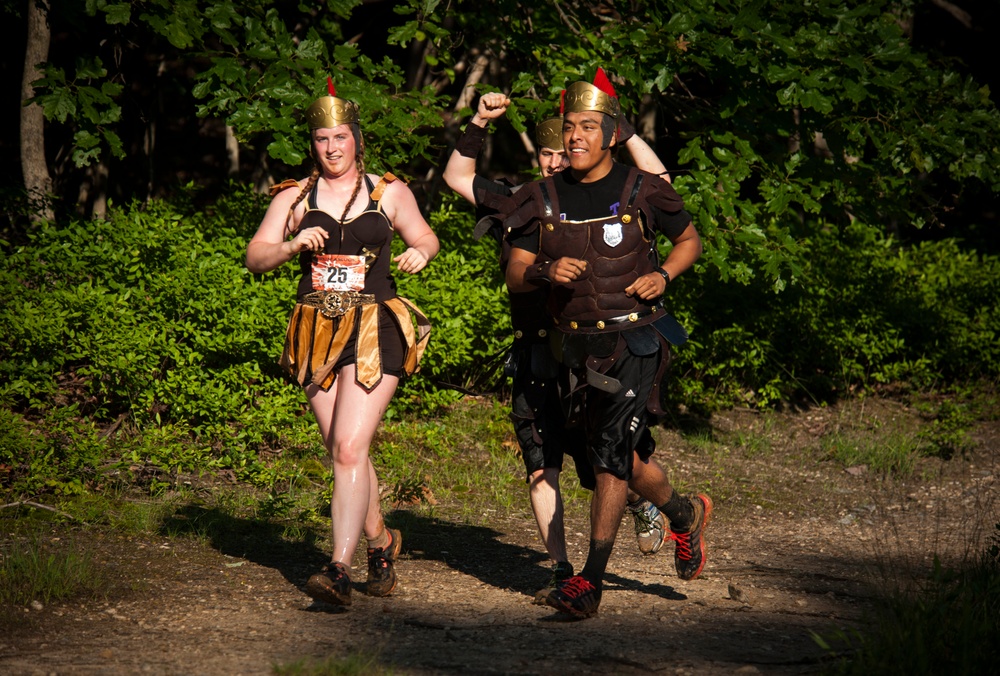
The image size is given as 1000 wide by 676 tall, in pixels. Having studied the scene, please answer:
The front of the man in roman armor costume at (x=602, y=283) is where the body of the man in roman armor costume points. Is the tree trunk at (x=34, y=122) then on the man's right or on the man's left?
on the man's right

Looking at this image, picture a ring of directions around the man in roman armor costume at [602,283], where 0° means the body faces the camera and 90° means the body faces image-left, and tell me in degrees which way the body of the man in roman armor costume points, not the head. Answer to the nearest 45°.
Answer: approximately 45°
